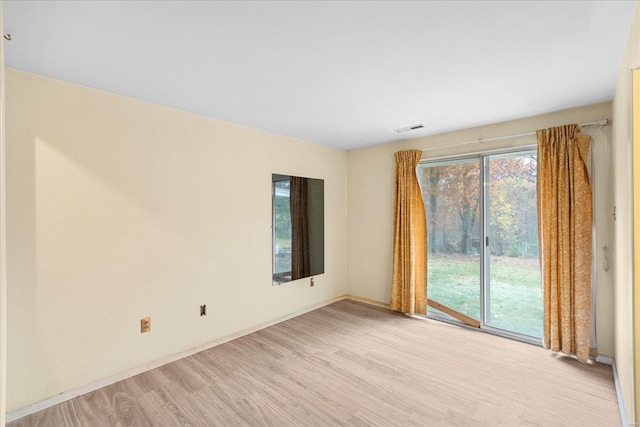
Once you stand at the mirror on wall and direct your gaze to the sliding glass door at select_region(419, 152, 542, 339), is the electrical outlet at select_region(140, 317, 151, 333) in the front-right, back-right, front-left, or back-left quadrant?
back-right

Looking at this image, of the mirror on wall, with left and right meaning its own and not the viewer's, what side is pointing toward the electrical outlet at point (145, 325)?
right

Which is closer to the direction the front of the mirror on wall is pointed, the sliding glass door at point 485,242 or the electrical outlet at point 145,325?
the sliding glass door

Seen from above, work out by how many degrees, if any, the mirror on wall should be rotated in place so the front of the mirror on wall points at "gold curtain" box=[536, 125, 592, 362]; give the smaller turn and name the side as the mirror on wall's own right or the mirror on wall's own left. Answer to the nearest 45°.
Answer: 0° — it already faces it

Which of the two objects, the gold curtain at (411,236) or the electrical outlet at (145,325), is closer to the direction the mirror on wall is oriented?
the gold curtain

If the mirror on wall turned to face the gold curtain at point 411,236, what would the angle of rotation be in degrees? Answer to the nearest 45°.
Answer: approximately 45° to its left

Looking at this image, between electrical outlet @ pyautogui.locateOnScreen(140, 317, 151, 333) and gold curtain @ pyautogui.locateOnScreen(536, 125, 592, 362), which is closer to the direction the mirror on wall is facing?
the gold curtain

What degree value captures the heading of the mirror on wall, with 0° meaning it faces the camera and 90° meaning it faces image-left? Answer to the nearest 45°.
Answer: approximately 315°
